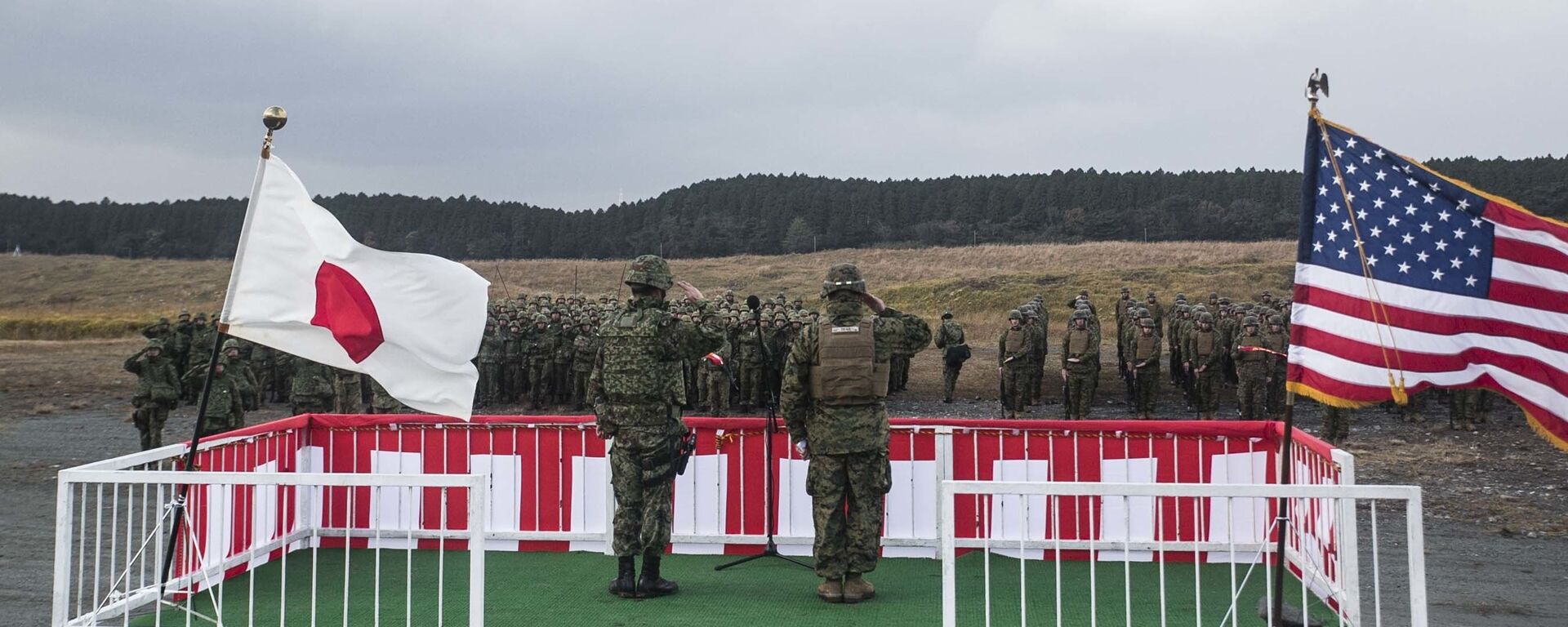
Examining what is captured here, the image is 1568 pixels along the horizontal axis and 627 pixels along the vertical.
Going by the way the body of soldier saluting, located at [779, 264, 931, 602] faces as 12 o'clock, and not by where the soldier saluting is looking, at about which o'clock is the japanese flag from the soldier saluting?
The japanese flag is roughly at 8 o'clock from the soldier saluting.

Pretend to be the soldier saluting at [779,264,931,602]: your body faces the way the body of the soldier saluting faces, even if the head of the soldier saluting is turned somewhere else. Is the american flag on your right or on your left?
on your right

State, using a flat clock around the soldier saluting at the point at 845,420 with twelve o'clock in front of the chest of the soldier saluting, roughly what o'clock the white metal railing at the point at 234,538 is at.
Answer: The white metal railing is roughly at 9 o'clock from the soldier saluting.

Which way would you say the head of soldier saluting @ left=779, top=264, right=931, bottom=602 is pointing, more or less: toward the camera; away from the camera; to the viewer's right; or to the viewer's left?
away from the camera

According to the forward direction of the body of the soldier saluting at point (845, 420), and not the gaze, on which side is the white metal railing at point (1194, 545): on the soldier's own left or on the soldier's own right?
on the soldier's own right

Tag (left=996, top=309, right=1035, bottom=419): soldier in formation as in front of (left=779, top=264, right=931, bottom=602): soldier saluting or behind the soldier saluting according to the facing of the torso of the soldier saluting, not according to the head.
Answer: in front

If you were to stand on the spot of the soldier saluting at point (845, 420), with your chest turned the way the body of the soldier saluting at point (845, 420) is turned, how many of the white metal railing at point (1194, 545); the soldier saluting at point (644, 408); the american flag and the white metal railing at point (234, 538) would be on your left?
2

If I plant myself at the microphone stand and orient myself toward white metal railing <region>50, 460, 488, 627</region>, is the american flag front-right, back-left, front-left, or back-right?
back-left

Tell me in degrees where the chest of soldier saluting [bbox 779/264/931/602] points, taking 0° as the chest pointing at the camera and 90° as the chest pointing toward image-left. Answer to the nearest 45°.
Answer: approximately 180°

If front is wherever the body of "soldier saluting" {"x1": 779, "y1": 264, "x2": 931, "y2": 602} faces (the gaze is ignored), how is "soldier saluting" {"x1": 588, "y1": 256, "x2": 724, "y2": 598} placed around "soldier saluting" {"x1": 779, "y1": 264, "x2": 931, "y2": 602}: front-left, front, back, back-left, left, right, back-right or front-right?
left

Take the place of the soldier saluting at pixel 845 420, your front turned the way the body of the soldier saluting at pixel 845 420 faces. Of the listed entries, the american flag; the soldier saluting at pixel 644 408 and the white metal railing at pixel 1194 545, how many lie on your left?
1

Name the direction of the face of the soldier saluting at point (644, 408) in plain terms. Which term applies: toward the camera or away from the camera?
away from the camera
